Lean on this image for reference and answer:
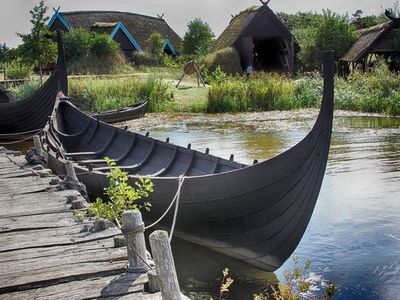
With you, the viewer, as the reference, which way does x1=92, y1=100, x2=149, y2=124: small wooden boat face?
facing to the right of the viewer

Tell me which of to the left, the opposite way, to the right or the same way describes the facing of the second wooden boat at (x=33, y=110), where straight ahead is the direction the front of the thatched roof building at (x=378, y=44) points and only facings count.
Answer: to the left

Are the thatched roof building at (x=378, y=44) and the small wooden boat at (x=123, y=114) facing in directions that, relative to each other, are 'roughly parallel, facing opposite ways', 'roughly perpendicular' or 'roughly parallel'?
roughly perpendicular

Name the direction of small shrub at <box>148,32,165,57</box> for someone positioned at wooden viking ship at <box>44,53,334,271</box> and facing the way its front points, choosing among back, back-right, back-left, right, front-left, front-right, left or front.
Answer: back-left

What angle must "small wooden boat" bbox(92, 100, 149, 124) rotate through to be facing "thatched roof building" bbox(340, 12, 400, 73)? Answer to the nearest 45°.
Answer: approximately 45° to its left

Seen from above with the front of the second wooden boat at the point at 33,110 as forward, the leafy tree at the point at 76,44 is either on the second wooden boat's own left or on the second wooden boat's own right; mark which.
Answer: on the second wooden boat's own left

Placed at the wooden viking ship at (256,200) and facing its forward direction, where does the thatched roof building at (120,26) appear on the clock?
The thatched roof building is roughly at 7 o'clock from the wooden viking ship.

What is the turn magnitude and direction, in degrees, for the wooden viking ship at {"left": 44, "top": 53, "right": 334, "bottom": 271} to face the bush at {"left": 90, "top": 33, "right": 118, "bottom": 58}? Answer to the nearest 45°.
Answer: approximately 135° to its left

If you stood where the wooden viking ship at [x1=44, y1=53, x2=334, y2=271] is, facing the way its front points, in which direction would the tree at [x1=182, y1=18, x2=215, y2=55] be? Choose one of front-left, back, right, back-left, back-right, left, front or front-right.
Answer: back-left

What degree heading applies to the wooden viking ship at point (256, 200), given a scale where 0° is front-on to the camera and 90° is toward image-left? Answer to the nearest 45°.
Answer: approximately 315°

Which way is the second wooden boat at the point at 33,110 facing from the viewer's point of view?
to the viewer's right

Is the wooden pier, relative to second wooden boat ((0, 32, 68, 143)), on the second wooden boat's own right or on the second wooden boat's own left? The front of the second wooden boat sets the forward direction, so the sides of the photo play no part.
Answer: on the second wooden boat's own right
